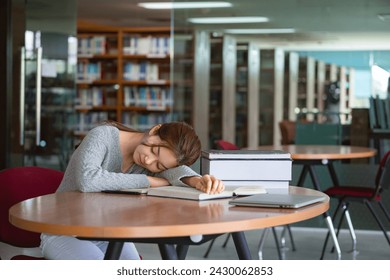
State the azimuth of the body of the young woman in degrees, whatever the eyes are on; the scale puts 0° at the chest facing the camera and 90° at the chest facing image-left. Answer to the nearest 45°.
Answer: approximately 315°

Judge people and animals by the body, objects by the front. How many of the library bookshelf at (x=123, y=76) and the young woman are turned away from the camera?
0

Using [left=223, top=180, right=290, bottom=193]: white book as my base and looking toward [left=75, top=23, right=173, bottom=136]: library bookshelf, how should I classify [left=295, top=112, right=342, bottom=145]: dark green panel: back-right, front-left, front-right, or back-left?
front-right

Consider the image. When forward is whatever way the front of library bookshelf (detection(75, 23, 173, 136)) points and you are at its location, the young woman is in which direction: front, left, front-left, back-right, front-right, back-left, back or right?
front

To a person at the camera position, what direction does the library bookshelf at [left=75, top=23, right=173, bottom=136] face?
facing the viewer

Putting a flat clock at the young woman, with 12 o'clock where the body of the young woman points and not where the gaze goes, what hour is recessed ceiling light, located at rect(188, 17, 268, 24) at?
The recessed ceiling light is roughly at 8 o'clock from the young woman.

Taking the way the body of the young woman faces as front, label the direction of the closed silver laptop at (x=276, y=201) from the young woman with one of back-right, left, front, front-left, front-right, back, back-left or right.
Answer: front

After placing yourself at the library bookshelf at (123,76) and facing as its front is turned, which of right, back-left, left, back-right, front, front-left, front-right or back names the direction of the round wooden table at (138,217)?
front
